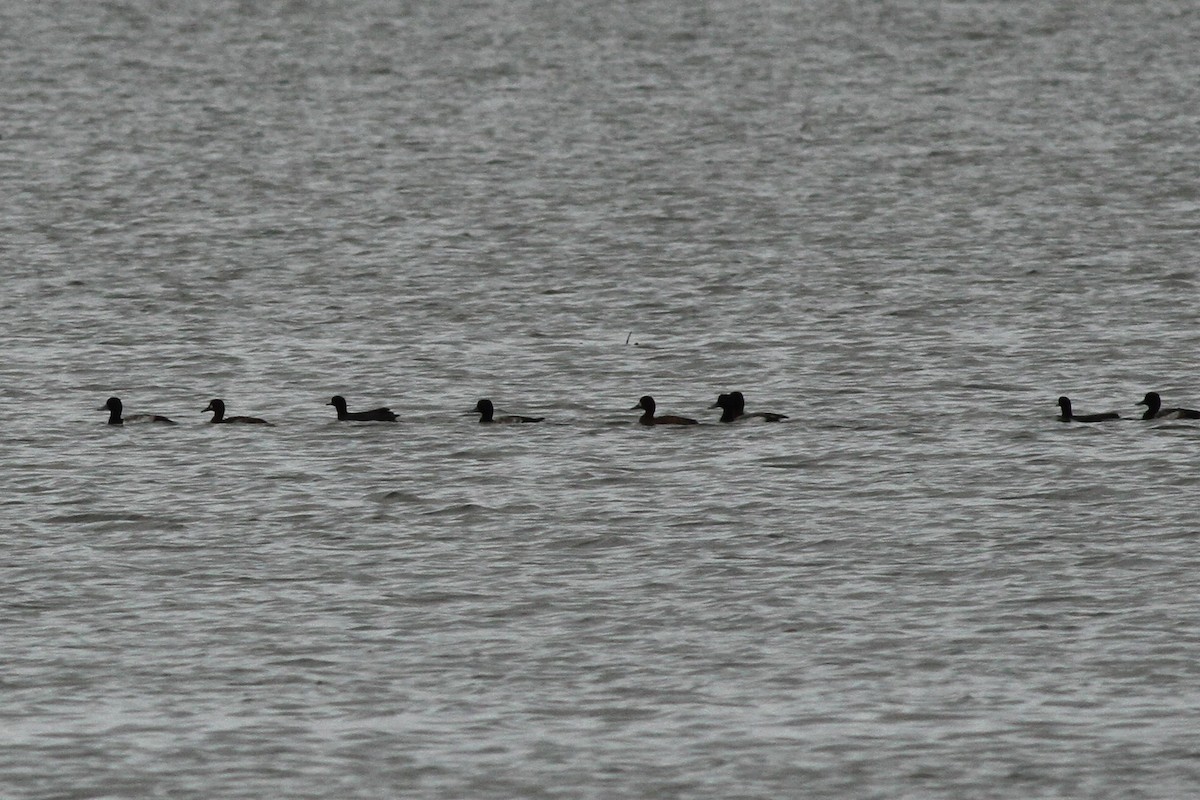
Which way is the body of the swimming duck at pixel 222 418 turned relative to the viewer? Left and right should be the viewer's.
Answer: facing to the left of the viewer

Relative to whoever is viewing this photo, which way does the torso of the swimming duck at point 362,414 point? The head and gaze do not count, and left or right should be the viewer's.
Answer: facing to the left of the viewer

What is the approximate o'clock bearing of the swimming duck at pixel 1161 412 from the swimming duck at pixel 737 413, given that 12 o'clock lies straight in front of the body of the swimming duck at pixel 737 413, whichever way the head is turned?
the swimming duck at pixel 1161 412 is roughly at 6 o'clock from the swimming duck at pixel 737 413.

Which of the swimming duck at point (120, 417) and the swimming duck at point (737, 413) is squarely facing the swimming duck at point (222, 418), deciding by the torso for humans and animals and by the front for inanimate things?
the swimming duck at point (737, 413)

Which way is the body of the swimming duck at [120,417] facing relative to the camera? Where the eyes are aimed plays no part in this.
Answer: to the viewer's left

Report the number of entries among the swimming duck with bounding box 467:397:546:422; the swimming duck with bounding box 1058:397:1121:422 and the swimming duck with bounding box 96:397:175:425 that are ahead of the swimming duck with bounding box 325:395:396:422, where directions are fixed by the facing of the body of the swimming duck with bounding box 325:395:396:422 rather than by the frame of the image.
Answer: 1

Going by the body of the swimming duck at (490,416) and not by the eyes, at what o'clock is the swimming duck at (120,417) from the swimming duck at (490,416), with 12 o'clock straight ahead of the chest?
the swimming duck at (120,417) is roughly at 12 o'clock from the swimming duck at (490,416).

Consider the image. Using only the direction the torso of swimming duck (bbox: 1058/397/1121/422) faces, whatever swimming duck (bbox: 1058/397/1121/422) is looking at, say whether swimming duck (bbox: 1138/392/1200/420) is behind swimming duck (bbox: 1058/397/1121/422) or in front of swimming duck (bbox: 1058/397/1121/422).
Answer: behind

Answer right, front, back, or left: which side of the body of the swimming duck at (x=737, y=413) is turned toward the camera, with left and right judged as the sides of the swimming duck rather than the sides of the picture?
left

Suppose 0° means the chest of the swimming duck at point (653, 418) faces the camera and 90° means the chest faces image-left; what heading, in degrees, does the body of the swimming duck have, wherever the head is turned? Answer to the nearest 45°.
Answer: approximately 90°

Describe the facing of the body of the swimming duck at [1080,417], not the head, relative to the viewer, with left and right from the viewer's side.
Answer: facing to the left of the viewer

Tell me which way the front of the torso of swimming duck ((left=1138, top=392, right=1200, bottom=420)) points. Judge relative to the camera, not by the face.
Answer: to the viewer's left

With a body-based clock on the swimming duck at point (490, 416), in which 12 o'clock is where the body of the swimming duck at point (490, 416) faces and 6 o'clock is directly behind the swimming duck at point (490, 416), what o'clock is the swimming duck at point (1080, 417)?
the swimming duck at point (1080, 417) is roughly at 6 o'clock from the swimming duck at point (490, 416).
